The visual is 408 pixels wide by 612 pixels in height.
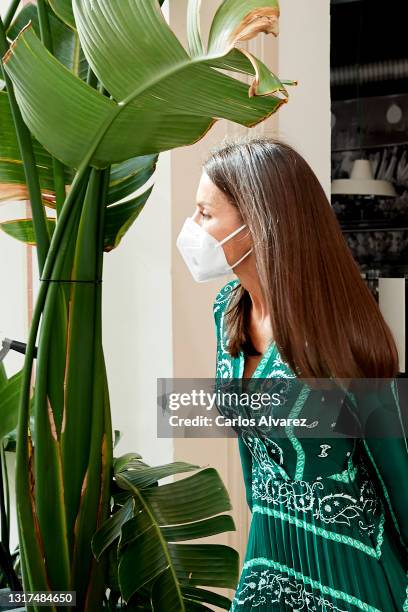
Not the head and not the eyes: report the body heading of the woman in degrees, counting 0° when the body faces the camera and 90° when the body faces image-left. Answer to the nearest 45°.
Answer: approximately 45°

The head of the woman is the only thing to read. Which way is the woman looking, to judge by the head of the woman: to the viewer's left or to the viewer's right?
to the viewer's left
